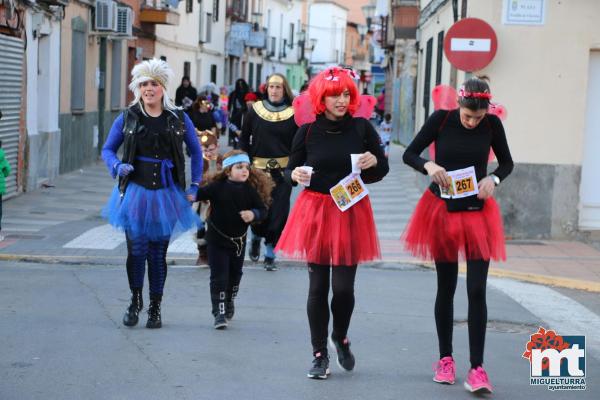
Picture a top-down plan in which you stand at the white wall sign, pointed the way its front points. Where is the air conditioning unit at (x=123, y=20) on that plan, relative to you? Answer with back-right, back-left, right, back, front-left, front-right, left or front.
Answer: back-right

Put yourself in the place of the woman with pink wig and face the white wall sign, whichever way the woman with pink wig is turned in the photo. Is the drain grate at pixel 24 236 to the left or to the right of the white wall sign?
left

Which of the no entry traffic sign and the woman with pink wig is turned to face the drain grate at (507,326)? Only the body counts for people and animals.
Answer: the no entry traffic sign

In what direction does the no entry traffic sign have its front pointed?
toward the camera

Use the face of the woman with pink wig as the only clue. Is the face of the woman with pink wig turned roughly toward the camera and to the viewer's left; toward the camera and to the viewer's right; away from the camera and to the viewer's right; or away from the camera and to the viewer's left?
toward the camera and to the viewer's right

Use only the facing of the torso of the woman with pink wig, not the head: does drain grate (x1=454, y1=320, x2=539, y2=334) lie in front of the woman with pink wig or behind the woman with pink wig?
behind

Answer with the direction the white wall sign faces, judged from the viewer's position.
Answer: facing the viewer

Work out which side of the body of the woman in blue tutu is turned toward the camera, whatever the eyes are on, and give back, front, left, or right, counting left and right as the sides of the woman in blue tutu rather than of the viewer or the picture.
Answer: front

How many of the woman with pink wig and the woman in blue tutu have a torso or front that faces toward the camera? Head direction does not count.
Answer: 2

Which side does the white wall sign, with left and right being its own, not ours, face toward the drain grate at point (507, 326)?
front

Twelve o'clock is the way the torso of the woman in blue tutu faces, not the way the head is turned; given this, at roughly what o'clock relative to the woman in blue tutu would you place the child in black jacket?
The child in black jacket is roughly at 8 o'clock from the woman in blue tutu.

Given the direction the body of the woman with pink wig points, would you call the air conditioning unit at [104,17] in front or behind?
behind

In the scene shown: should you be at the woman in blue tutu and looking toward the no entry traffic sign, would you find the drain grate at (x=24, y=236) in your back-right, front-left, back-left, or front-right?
front-left
